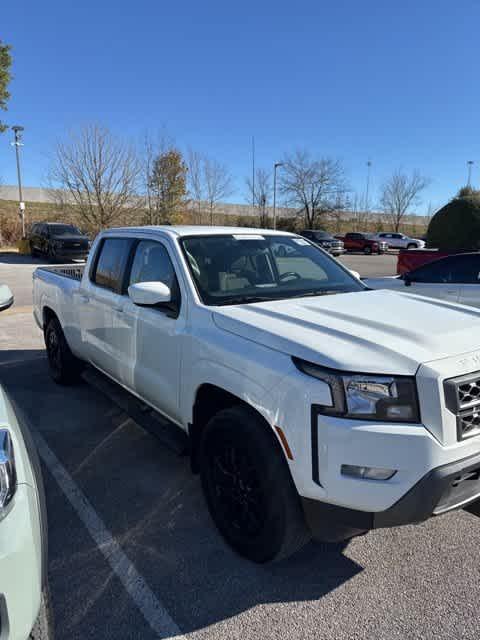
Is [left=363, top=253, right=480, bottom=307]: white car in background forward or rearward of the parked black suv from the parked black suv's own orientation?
forward

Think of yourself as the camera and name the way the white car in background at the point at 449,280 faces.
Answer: facing to the left of the viewer

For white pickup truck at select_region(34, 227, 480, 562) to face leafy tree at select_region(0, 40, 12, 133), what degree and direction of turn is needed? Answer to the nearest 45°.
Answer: approximately 180°

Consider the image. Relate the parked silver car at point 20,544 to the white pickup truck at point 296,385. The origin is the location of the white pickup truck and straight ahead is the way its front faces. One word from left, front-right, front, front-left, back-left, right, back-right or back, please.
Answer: right

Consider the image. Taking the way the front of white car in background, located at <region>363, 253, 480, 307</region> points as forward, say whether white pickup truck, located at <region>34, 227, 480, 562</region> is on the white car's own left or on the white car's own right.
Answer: on the white car's own left

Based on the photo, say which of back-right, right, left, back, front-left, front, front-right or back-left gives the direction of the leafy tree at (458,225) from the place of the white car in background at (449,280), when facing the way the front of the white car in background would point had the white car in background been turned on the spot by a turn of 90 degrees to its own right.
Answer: front

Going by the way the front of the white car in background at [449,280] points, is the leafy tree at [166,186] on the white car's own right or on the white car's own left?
on the white car's own right

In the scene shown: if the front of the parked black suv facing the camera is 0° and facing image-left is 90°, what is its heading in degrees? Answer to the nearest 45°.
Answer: approximately 315°

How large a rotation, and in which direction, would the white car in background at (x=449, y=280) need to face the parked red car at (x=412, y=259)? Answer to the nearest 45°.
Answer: approximately 90° to its right

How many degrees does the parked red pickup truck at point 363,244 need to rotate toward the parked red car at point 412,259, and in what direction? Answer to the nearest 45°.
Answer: approximately 45° to its right
